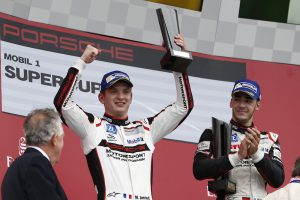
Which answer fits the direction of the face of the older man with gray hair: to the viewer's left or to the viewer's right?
to the viewer's right

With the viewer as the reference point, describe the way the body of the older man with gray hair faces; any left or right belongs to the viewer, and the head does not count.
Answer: facing away from the viewer and to the right of the viewer

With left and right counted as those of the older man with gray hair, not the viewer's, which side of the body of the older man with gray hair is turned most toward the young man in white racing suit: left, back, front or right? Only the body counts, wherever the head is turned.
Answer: front

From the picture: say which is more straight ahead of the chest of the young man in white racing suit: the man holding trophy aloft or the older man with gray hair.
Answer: the older man with gray hair

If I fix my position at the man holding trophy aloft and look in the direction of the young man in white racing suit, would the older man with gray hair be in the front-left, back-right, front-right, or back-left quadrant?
back-right

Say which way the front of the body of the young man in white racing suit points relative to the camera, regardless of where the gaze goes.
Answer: toward the camera

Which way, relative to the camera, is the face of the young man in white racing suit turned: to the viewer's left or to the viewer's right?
to the viewer's left

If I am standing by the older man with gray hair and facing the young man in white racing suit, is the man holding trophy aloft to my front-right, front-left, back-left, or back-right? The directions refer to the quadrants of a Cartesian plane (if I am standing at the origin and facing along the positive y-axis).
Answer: front-left

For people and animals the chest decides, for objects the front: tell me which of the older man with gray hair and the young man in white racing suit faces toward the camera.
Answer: the young man in white racing suit

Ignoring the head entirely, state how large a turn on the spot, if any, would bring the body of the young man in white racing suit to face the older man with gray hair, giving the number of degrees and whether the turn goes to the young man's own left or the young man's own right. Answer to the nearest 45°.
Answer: approximately 45° to the young man's own right

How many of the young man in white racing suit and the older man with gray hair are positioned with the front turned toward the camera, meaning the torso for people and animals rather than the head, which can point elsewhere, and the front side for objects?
1

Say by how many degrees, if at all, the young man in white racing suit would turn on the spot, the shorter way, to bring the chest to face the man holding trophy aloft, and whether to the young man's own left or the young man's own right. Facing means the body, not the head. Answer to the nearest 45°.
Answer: approximately 90° to the young man's own right
